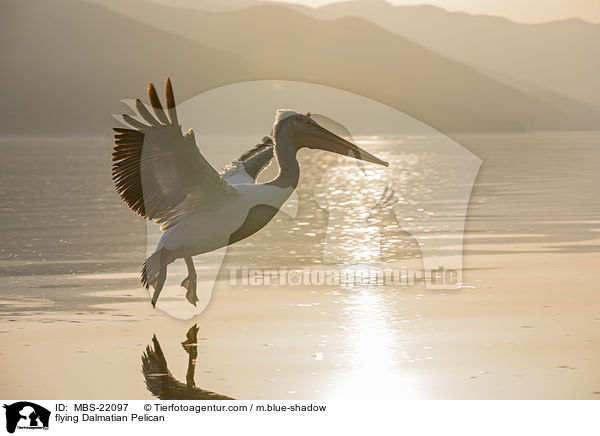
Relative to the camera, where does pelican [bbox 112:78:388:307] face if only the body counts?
to the viewer's right
